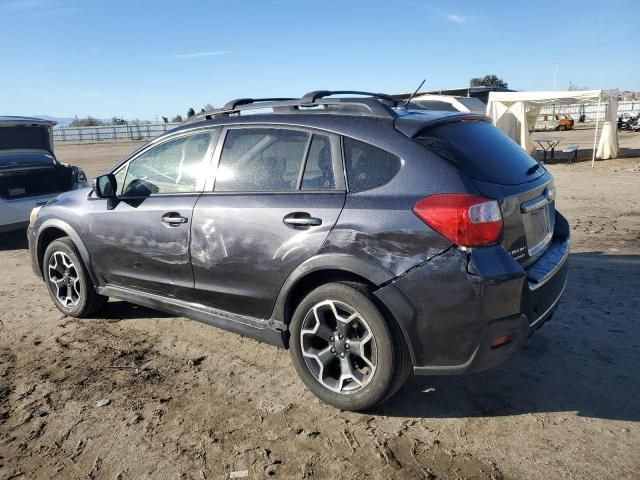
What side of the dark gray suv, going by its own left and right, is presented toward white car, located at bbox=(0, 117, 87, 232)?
front

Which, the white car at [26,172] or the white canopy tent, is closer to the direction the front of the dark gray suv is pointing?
the white car

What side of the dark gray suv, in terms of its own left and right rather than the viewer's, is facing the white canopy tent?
right

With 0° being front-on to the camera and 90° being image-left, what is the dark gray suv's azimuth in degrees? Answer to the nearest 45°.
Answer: approximately 135°
